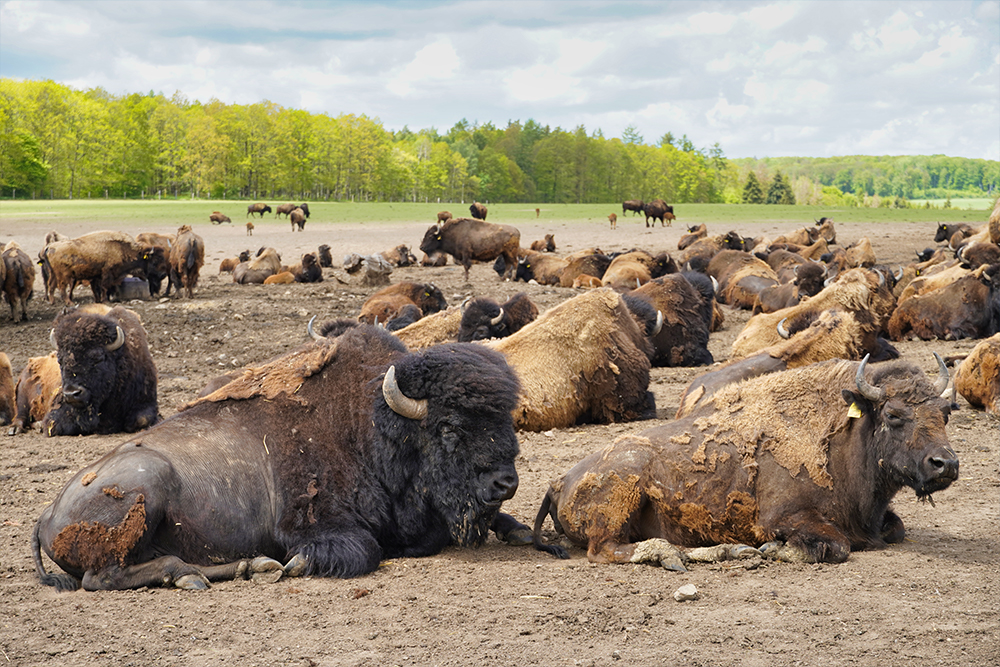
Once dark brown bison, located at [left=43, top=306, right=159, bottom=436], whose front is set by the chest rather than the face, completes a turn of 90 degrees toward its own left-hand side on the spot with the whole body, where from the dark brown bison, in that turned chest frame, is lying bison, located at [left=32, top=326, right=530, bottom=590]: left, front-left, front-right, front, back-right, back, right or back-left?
front-right

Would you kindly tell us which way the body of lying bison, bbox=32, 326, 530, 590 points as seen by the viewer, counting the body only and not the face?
to the viewer's right

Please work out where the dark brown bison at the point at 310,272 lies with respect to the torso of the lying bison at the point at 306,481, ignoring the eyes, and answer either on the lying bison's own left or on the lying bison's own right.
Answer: on the lying bison's own left

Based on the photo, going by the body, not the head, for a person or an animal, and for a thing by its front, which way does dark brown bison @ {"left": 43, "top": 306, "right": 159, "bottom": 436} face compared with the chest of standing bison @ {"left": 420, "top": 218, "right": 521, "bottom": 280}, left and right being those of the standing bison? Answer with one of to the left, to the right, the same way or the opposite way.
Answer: to the left

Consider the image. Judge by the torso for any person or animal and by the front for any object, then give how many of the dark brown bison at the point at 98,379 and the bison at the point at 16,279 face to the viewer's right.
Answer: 0

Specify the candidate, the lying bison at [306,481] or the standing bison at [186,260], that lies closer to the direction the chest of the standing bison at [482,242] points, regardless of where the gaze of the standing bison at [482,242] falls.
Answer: the standing bison

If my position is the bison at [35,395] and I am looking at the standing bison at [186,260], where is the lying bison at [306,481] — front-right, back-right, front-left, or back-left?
back-right

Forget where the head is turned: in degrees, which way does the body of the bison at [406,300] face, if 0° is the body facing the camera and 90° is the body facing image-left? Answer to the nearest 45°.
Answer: approximately 270°

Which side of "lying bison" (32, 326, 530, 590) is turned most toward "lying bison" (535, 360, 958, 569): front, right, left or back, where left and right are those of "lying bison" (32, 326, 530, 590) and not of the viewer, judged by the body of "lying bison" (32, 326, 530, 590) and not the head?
front

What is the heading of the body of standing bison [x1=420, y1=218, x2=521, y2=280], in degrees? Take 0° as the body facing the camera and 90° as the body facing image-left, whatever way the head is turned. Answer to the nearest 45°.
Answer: approximately 90°

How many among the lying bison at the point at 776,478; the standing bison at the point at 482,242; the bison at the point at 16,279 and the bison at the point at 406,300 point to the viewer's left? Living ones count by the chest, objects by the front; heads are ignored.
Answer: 1

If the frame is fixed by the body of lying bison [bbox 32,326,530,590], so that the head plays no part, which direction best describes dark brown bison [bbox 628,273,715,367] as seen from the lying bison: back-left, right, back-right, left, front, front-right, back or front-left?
front-left

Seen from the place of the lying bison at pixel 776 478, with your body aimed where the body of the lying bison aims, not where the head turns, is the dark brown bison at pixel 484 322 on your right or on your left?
on your left

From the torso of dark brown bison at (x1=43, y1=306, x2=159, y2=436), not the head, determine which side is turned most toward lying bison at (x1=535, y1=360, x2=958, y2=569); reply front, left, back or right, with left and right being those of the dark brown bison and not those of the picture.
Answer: left
